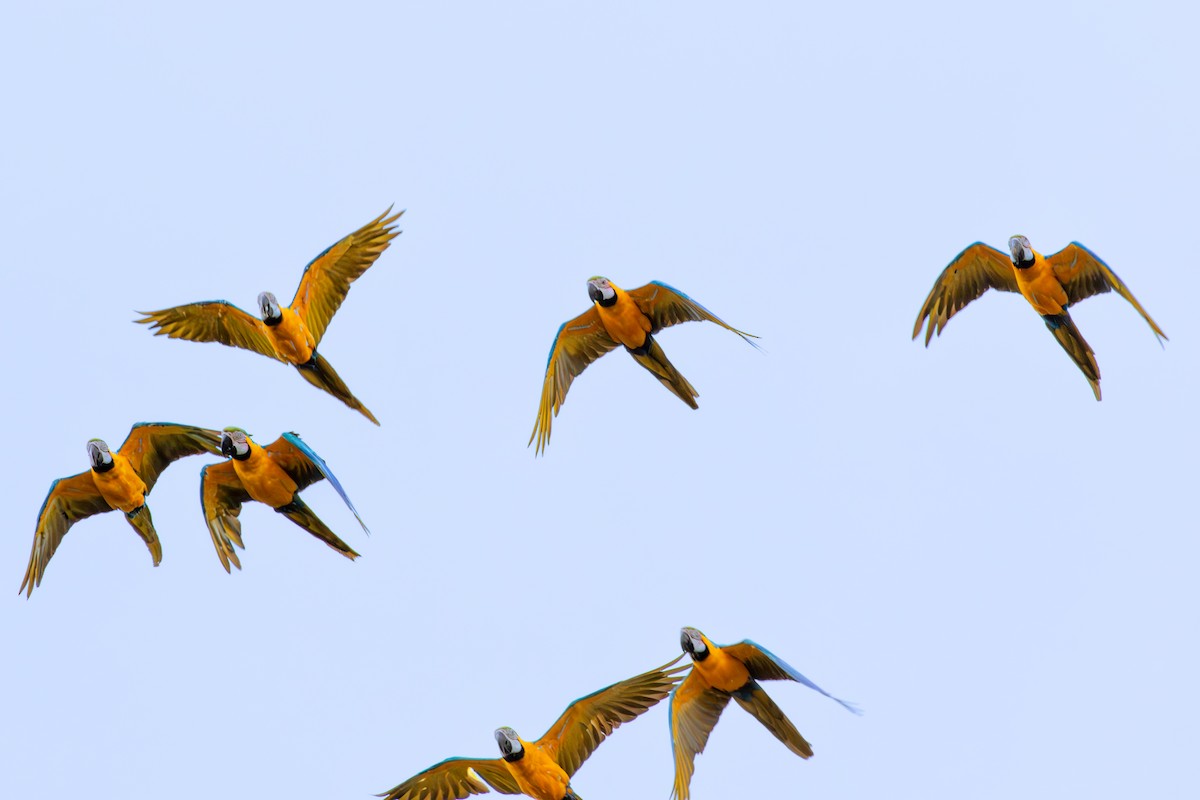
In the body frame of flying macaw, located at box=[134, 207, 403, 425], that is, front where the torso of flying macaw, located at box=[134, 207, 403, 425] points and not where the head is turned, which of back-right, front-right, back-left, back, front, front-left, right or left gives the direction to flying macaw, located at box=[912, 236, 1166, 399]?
back-left

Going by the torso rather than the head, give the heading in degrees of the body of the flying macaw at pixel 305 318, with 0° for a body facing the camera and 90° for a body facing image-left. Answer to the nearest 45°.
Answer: approximately 45°

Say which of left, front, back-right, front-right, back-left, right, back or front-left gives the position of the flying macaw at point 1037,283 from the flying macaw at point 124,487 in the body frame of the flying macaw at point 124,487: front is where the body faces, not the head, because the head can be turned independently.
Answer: back-left

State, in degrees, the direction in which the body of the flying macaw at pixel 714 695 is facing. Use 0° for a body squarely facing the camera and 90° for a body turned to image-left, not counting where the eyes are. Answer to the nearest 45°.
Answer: approximately 45°

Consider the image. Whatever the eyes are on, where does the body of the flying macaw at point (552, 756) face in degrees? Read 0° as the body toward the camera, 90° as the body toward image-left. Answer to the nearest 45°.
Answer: approximately 45°

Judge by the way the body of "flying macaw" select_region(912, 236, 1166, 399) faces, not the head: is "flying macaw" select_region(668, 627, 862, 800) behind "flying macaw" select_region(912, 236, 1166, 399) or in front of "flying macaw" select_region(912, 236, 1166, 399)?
in front

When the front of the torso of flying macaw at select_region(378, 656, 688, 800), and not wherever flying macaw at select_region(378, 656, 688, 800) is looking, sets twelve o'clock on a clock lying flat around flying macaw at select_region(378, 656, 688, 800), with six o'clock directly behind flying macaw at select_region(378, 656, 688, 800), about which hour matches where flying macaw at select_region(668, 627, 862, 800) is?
flying macaw at select_region(668, 627, 862, 800) is roughly at 8 o'clock from flying macaw at select_region(378, 656, 688, 800).

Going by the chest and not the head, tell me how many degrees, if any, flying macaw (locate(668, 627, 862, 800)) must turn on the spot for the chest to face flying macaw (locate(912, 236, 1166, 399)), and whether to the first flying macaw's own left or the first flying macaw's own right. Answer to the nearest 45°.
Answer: approximately 135° to the first flying macaw's own left

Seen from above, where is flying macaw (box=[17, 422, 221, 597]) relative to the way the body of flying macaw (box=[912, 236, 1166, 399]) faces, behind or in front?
in front
